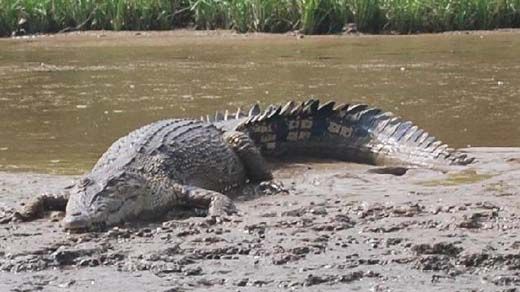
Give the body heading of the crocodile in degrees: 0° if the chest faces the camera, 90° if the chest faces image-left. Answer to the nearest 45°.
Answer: approximately 45°
